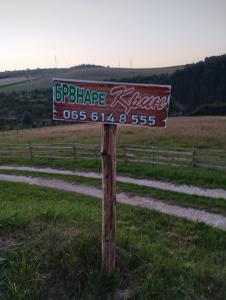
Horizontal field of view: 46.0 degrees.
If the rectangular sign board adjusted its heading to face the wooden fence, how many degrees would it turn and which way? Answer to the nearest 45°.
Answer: approximately 180°

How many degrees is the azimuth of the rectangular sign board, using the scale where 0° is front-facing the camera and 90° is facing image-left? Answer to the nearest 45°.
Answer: approximately 0°
